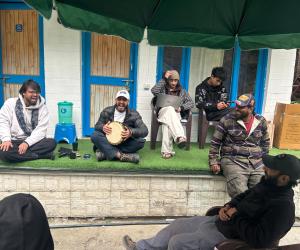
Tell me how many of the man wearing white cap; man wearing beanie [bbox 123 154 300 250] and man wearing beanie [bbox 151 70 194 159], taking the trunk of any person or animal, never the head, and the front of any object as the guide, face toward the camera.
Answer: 2

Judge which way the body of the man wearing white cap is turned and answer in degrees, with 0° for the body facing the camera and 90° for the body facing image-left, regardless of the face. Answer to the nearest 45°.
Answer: approximately 0°

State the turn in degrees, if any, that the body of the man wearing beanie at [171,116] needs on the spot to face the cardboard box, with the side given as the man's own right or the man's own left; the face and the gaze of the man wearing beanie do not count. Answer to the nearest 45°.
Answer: approximately 90° to the man's own left

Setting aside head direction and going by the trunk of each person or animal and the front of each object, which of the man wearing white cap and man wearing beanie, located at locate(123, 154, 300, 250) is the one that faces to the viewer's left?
the man wearing beanie

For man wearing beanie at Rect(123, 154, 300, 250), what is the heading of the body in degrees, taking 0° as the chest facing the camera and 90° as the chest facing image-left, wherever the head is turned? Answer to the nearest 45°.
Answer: approximately 90°
